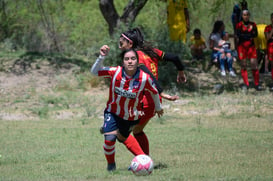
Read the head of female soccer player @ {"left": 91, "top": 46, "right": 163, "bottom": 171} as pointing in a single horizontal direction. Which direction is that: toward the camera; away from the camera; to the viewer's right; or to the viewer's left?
toward the camera

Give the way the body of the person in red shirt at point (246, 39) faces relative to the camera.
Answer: toward the camera

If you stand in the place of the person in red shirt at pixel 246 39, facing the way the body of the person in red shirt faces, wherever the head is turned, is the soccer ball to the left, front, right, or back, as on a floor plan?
front

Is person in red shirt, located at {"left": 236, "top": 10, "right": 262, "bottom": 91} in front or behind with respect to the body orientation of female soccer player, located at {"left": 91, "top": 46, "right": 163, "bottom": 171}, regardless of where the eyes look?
behind

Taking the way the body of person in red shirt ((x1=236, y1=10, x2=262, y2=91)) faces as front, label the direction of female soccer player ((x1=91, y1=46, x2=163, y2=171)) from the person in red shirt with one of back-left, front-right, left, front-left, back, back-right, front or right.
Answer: front

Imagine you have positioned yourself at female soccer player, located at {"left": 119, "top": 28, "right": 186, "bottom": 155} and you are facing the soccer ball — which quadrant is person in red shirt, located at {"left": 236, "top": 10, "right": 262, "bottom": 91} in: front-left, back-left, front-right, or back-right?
back-left

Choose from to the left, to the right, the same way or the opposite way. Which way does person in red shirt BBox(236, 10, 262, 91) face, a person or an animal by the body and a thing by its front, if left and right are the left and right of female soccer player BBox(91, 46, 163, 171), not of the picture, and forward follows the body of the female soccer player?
the same way

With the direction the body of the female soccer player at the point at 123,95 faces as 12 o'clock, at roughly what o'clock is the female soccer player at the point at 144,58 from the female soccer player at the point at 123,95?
the female soccer player at the point at 144,58 is roughly at 7 o'clock from the female soccer player at the point at 123,95.

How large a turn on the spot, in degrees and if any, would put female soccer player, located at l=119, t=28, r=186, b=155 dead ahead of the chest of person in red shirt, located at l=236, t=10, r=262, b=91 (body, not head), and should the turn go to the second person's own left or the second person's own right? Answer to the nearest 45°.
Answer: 0° — they already face them

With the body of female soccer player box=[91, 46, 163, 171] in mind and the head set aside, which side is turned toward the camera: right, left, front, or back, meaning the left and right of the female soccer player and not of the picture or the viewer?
front

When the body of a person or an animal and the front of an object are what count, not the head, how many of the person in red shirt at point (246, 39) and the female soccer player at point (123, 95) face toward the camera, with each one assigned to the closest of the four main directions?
2
